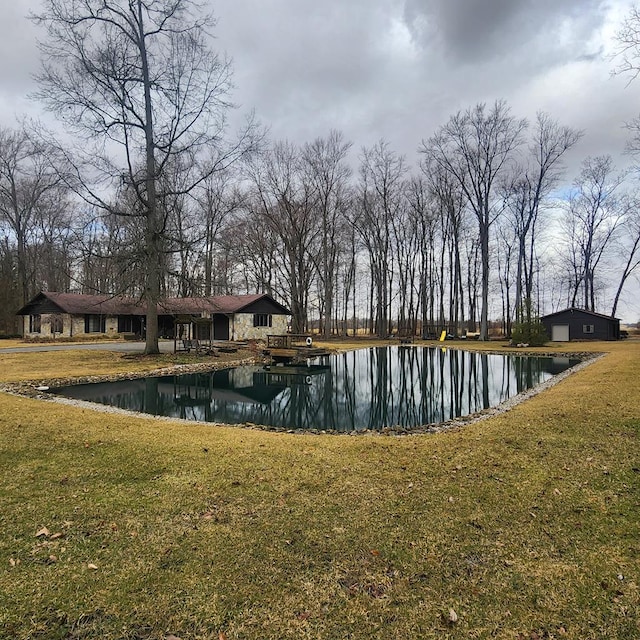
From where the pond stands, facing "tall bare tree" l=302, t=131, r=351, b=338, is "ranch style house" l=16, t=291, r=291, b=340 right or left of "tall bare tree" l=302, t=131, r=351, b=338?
left

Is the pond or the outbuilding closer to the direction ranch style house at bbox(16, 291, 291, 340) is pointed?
the pond

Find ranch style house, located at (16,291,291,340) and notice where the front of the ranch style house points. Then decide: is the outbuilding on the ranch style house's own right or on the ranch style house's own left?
on the ranch style house's own left

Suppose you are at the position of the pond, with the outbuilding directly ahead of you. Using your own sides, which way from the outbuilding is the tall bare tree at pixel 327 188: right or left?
left

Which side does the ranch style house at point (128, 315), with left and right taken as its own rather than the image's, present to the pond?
front

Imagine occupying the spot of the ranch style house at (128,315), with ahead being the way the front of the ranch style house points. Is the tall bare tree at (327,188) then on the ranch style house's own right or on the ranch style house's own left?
on the ranch style house's own left

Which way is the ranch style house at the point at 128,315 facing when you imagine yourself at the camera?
facing the viewer
